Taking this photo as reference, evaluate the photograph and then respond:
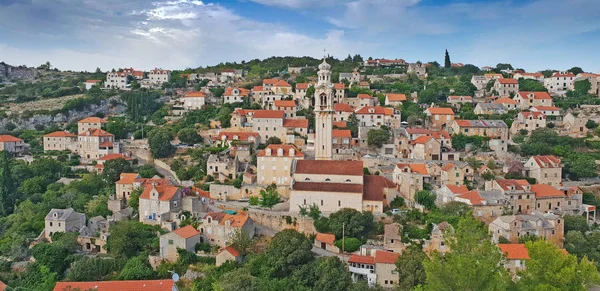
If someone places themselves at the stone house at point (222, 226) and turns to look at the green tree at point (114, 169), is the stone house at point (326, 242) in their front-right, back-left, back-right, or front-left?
back-right

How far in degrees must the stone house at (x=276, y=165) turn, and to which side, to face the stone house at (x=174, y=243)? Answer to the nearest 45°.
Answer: approximately 45° to its right

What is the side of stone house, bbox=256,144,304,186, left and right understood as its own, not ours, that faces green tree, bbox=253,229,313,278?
front

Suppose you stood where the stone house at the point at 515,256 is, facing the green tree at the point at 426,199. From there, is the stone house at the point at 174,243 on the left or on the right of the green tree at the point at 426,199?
left

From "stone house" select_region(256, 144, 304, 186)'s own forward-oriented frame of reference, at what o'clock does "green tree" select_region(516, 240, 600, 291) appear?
The green tree is roughly at 11 o'clock from the stone house.

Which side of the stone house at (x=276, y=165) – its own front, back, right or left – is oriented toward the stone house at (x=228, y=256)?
front

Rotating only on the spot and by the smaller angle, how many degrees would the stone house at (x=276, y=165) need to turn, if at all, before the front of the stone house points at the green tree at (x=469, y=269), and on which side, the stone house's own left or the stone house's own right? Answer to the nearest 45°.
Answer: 0° — it already faces it

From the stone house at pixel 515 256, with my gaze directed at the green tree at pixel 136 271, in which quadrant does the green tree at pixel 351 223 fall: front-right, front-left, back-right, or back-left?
front-right

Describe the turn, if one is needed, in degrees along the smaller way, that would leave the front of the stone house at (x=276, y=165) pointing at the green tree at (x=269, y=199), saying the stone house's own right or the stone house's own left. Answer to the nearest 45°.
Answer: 0° — it already faces it

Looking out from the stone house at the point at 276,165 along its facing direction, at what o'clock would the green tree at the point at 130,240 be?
The green tree is roughly at 2 o'clock from the stone house.

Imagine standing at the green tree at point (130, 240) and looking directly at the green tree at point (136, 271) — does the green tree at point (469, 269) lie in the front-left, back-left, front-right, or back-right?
front-left

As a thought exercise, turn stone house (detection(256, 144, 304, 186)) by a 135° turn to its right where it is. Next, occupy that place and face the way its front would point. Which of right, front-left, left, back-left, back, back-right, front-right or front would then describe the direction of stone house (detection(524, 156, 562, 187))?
back-right

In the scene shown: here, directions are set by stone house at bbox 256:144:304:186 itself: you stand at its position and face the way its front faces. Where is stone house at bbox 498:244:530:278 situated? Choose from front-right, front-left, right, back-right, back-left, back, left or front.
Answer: front-left

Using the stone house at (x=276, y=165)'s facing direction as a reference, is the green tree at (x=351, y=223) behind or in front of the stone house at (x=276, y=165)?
in front

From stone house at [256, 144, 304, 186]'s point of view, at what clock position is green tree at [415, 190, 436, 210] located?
The green tree is roughly at 10 o'clock from the stone house.

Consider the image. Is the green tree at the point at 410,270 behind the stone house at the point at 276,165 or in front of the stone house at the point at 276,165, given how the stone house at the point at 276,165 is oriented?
in front

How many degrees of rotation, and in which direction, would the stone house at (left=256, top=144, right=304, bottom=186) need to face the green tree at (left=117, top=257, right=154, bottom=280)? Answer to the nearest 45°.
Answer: approximately 45° to its right

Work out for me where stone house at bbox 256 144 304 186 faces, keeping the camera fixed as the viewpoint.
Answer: facing the viewer
